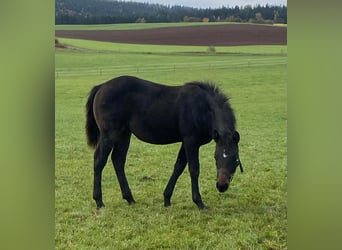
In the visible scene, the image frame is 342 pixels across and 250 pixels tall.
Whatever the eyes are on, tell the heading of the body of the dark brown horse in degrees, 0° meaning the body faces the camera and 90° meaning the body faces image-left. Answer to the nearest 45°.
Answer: approximately 270°
